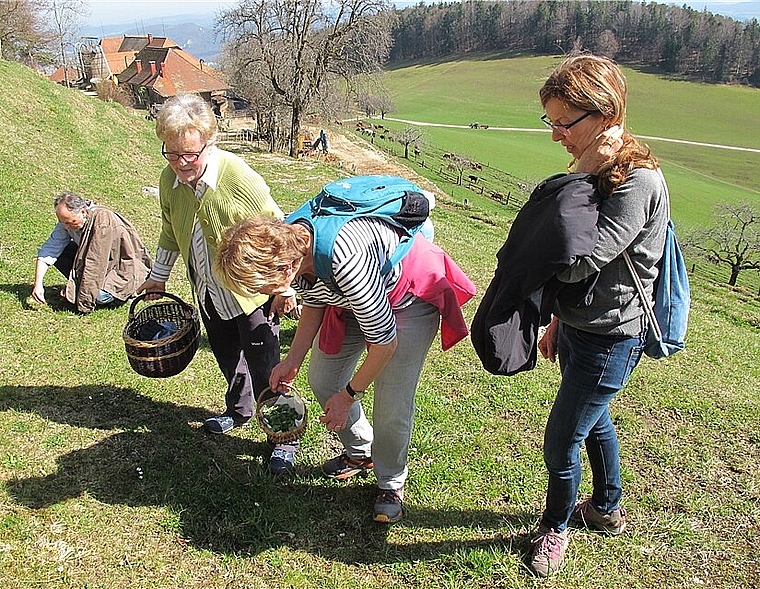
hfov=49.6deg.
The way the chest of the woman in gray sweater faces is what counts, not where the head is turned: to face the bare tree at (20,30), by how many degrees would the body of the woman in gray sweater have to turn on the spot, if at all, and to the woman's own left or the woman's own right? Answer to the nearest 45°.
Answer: approximately 45° to the woman's own right

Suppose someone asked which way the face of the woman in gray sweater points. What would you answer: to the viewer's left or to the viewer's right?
to the viewer's left

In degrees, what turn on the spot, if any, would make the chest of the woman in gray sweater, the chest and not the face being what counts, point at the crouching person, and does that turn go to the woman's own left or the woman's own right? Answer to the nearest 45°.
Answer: approximately 45° to the woman's own right

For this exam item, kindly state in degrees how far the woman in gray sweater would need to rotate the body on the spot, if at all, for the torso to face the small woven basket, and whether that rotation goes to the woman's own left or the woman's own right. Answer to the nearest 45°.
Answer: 0° — they already face it

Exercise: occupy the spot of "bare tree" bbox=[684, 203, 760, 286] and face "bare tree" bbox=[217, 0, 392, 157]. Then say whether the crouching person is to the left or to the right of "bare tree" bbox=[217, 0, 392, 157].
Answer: left

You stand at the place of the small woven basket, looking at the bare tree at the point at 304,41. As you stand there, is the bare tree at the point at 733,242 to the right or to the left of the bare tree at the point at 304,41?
right

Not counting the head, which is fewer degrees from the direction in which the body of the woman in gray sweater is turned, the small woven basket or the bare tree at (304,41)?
the small woven basket

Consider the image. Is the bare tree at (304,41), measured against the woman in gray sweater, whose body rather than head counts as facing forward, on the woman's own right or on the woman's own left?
on the woman's own right

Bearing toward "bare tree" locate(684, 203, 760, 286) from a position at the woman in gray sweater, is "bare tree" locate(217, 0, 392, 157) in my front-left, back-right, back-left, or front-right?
front-left

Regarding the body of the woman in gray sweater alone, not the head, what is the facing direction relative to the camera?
to the viewer's left

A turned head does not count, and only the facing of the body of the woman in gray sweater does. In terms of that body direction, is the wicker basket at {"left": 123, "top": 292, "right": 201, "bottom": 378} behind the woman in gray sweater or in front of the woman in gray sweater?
in front

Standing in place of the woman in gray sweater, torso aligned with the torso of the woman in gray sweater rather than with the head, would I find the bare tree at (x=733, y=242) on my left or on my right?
on my right
